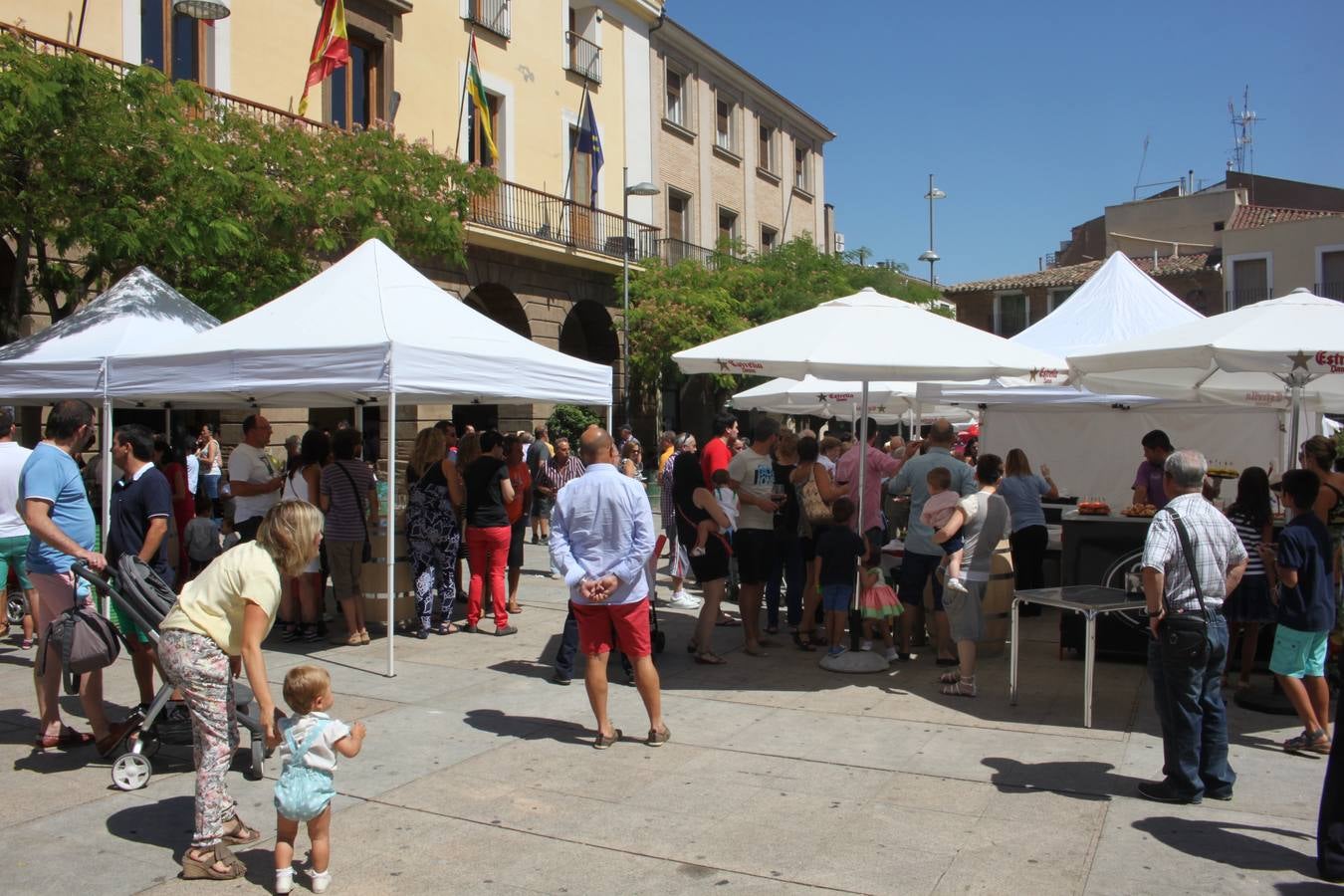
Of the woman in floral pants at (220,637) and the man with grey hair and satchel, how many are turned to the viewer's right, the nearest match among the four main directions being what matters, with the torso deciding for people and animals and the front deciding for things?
1

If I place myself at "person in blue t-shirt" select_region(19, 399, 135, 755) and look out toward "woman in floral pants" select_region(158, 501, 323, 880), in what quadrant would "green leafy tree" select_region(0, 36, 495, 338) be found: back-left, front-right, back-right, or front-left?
back-left

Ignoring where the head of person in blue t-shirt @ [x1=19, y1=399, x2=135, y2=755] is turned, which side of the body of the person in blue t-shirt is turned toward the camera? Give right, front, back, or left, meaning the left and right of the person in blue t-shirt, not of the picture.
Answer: right

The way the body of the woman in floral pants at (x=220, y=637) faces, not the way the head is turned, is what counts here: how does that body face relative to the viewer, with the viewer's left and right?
facing to the right of the viewer

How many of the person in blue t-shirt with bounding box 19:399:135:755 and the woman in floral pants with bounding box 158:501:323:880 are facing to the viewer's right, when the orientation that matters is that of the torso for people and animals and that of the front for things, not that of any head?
2

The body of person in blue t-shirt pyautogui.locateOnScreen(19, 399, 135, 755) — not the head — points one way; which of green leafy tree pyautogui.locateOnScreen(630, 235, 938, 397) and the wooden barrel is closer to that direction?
the wooden barrel

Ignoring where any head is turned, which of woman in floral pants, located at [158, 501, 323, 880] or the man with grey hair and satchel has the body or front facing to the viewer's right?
the woman in floral pants

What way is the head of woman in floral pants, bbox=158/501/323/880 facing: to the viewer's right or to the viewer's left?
to the viewer's right

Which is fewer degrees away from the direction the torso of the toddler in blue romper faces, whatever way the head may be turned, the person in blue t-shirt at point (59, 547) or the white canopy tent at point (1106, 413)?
the white canopy tent

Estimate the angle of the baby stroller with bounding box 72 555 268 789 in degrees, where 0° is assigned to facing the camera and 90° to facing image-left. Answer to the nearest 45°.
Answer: approximately 270°

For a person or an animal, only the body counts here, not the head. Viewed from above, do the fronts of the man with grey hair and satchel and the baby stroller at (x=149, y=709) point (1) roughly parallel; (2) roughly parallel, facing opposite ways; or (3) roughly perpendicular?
roughly perpendicular
